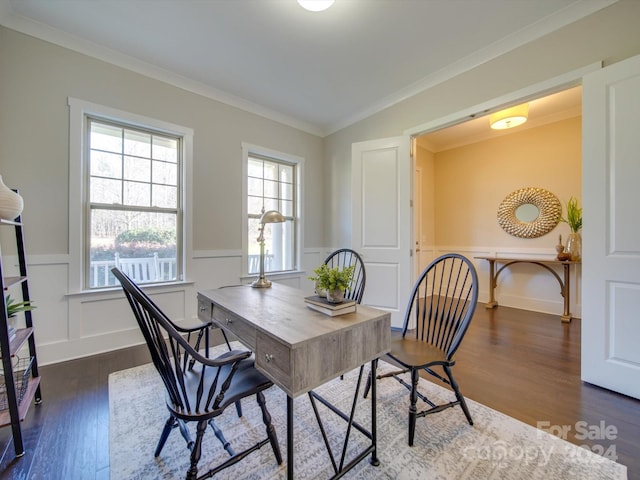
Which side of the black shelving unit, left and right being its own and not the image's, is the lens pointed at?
right

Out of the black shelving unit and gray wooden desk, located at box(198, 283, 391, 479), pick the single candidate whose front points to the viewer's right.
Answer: the black shelving unit

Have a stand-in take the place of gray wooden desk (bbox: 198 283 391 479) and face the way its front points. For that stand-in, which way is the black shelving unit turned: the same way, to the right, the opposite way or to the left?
the opposite way

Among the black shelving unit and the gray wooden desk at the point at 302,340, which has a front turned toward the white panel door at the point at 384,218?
the black shelving unit

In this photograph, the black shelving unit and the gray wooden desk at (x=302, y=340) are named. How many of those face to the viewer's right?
1

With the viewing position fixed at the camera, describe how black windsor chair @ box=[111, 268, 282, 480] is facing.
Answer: facing away from the viewer and to the right of the viewer

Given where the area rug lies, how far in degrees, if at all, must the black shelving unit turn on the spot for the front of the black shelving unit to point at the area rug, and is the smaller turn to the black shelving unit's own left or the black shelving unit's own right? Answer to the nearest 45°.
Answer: approximately 45° to the black shelving unit's own right
